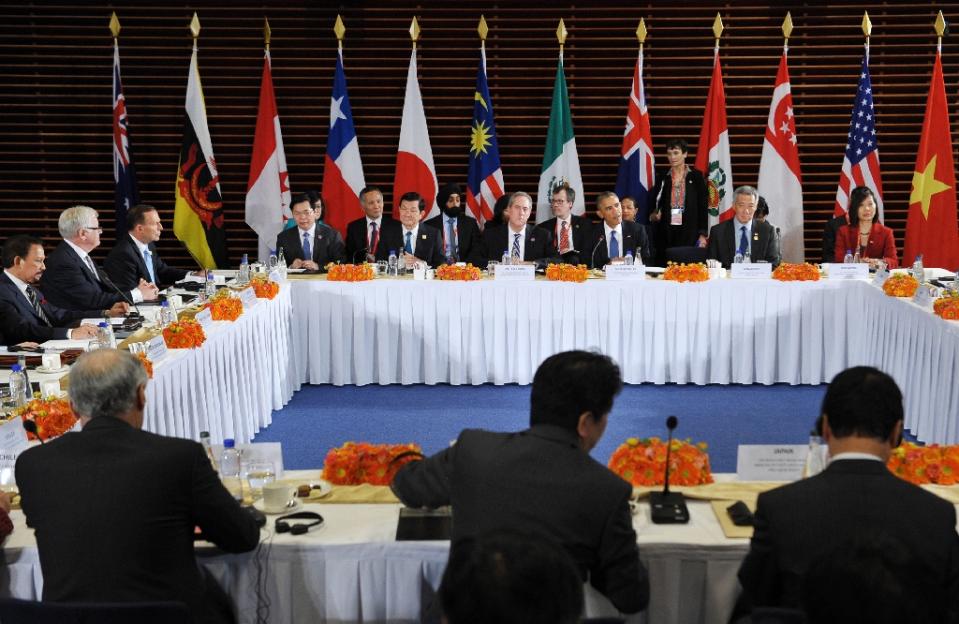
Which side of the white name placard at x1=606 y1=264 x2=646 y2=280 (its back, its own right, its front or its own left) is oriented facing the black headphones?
front

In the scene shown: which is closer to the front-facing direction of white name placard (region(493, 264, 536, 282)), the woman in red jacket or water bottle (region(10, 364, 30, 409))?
the water bottle

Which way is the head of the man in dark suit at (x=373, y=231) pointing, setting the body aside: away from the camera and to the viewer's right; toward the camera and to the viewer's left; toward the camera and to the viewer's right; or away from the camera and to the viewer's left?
toward the camera and to the viewer's right

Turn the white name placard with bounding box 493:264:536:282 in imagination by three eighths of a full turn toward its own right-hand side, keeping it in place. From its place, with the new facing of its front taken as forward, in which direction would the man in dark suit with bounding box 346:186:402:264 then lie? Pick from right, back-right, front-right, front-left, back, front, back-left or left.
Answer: front

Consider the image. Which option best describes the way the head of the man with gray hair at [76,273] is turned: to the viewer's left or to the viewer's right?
to the viewer's right

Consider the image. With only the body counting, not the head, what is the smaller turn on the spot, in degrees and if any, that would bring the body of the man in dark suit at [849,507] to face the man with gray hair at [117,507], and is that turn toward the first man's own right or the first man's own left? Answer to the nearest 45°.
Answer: approximately 90° to the first man's own left

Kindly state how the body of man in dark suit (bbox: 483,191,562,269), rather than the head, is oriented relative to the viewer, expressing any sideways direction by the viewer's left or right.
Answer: facing the viewer

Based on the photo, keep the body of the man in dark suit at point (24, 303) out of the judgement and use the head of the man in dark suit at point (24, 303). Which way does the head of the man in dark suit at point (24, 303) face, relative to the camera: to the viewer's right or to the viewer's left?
to the viewer's right

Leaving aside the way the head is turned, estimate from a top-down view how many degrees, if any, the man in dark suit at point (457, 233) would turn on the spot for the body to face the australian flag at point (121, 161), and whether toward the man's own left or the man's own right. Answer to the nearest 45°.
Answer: approximately 90° to the man's own right

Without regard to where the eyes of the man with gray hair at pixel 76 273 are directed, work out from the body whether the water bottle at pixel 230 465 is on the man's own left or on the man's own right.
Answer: on the man's own right

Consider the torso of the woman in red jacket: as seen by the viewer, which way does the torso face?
toward the camera

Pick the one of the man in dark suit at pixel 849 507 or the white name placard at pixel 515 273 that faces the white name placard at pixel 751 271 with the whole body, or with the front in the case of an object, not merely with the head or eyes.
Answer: the man in dark suit

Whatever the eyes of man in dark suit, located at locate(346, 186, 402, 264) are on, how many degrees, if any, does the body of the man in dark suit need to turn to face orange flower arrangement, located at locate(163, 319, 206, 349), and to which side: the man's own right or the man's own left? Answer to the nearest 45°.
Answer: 0° — they already face it

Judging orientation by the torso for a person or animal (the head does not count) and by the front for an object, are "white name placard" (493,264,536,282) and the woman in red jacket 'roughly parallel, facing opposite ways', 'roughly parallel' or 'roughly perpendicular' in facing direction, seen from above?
roughly parallel

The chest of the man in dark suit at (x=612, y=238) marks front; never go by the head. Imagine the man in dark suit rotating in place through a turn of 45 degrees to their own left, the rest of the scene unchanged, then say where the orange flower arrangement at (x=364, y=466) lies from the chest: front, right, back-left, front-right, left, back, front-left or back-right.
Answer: front-right

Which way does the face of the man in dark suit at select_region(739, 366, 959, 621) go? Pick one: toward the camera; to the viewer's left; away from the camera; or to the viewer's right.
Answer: away from the camera

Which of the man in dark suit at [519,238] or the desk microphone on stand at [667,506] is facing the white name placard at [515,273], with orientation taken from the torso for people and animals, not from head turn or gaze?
the man in dark suit

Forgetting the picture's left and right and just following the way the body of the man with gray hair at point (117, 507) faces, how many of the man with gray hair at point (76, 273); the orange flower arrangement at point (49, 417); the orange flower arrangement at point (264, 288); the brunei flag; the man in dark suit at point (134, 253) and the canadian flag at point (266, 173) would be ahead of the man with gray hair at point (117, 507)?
6

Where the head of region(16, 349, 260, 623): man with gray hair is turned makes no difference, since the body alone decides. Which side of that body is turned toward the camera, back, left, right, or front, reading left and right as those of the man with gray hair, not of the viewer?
back

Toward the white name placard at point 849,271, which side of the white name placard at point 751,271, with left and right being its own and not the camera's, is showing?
left

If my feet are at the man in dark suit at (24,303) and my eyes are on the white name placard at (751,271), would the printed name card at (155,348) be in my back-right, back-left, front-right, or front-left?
front-right
